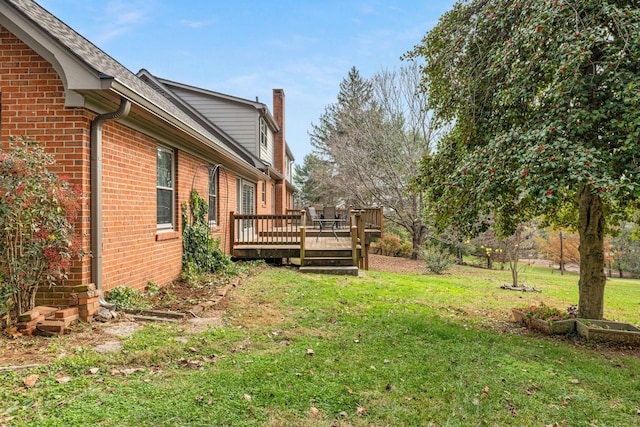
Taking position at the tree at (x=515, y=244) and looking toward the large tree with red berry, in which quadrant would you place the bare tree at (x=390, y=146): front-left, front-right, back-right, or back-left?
back-right
